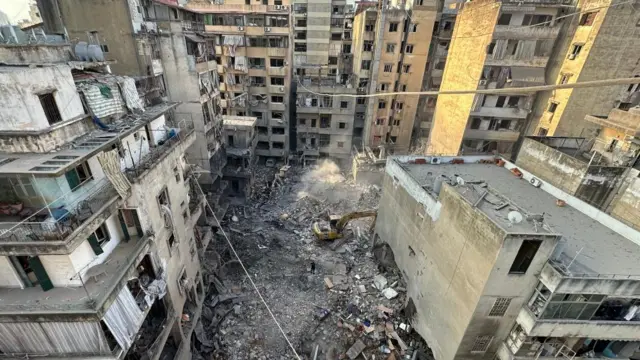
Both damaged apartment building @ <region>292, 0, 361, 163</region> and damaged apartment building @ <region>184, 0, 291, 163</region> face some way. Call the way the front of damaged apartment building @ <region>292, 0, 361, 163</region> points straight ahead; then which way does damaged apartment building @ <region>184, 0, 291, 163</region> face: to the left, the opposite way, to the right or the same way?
the same way

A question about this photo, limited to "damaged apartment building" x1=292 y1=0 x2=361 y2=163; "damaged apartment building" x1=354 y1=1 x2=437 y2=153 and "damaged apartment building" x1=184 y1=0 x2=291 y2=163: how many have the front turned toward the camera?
3

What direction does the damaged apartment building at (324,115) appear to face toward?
toward the camera

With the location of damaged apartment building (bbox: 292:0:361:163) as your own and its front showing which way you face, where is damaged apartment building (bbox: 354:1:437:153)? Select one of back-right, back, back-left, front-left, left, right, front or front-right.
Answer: left

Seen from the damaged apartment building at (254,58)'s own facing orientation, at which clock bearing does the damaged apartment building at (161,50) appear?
the damaged apartment building at (161,50) is roughly at 1 o'clock from the damaged apartment building at (254,58).

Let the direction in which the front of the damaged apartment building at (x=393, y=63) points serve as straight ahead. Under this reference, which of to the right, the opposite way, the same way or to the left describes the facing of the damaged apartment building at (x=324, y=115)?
the same way

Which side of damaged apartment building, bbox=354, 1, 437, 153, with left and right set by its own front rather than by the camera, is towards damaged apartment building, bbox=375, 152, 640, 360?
front

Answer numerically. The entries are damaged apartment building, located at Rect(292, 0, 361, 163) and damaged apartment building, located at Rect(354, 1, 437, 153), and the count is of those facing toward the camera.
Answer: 2

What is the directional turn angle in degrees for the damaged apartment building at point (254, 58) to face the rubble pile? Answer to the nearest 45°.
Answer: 0° — it already faces it

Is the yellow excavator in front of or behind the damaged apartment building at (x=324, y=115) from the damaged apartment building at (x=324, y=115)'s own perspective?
in front

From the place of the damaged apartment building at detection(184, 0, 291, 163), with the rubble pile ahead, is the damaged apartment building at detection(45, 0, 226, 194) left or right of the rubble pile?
right

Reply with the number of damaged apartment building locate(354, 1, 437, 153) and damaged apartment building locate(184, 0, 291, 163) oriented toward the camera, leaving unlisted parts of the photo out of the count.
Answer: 2

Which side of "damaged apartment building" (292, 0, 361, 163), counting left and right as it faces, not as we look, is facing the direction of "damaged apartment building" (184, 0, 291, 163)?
right

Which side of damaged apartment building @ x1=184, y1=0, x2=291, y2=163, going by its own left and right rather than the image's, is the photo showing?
front

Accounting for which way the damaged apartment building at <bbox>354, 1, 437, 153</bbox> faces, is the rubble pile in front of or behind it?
in front

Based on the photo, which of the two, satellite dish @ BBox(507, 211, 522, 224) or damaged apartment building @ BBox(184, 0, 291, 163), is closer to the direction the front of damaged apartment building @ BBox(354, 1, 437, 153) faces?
the satellite dish

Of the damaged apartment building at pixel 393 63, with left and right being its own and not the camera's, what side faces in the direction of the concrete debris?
front
